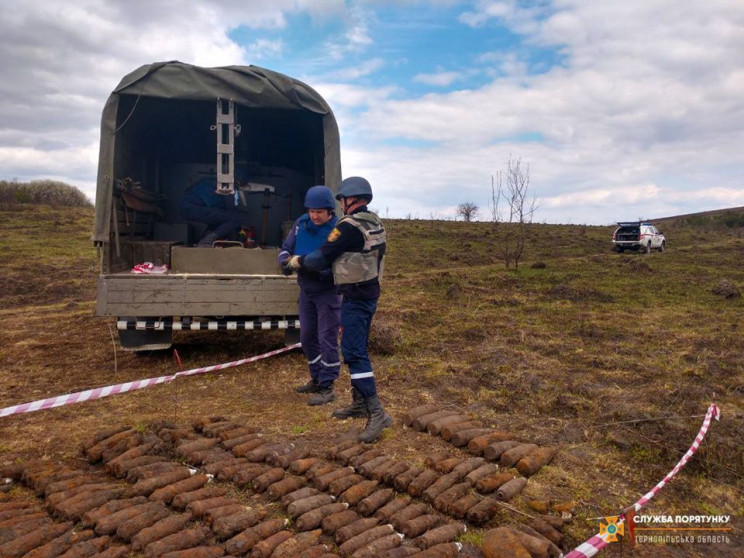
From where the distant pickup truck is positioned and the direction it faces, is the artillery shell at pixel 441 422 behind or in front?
behind

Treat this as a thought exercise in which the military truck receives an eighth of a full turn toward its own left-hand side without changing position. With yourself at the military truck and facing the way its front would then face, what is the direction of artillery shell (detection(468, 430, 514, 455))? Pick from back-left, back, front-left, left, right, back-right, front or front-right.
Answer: back

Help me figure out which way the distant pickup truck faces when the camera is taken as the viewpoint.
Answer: facing away from the viewer and to the right of the viewer

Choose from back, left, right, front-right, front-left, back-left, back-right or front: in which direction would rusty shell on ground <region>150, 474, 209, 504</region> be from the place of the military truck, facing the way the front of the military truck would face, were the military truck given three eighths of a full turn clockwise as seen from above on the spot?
front-right

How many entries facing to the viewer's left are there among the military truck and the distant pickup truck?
0

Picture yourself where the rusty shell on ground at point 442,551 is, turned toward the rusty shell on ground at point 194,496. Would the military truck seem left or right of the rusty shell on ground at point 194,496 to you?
right

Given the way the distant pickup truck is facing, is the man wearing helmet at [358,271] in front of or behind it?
behind

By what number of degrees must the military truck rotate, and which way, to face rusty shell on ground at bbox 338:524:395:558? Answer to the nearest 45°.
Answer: approximately 180°

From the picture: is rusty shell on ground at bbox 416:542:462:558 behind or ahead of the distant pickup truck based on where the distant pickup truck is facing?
behind

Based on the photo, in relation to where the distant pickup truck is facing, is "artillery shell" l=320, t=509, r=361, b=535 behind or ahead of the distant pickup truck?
behind

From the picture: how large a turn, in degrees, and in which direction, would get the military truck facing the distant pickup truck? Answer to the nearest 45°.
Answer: approximately 45° to its right

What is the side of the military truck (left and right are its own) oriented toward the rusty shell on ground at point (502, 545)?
back

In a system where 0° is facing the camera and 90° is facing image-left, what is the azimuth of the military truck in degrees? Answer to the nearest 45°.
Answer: approximately 180°
